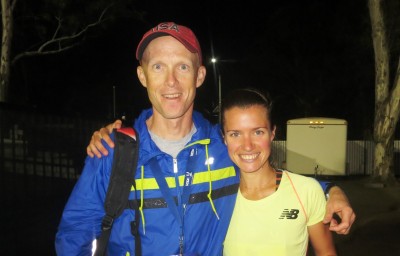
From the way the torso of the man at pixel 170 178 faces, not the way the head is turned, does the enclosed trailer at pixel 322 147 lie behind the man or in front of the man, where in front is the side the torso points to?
behind

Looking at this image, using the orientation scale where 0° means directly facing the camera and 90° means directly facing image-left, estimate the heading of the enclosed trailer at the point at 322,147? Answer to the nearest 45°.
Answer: approximately 0°

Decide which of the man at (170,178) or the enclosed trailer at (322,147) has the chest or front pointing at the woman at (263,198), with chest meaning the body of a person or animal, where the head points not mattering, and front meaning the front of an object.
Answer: the enclosed trailer

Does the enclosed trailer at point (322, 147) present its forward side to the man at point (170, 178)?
yes

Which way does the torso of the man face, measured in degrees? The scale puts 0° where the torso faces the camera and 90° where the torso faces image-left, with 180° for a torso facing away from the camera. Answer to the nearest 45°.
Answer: approximately 0°

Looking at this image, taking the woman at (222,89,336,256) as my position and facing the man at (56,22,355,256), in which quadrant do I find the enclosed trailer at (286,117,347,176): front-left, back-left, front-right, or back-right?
back-right

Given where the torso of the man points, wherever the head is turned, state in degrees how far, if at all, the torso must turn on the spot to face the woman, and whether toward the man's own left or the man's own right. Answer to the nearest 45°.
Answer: approximately 90° to the man's own left
